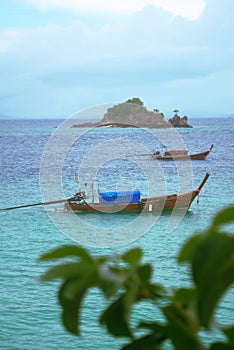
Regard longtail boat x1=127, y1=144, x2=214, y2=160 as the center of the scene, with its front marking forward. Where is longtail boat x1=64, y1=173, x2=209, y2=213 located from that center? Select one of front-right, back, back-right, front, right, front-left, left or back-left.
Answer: right

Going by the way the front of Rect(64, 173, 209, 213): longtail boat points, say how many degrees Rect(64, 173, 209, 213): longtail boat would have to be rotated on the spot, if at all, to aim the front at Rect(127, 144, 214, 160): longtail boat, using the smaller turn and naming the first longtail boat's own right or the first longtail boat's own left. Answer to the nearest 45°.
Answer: approximately 90° to the first longtail boat's own left

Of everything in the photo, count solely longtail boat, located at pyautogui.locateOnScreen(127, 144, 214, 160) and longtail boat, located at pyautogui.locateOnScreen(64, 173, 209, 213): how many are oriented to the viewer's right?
2

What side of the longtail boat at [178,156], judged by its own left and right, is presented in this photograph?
right

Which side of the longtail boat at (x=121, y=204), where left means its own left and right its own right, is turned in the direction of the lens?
right
